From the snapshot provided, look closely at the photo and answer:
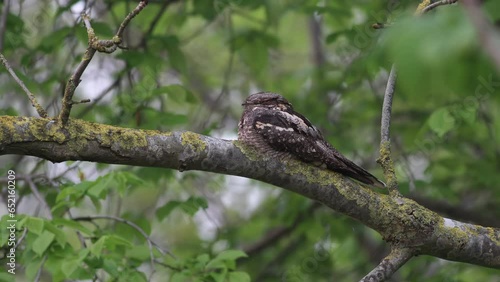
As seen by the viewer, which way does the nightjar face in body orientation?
to the viewer's left

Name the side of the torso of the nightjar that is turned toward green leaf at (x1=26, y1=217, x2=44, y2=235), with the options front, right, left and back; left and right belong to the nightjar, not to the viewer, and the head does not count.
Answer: front

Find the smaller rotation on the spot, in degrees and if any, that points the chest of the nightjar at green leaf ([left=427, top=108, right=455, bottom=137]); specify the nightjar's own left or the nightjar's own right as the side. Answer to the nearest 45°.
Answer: approximately 135° to the nightjar's own right

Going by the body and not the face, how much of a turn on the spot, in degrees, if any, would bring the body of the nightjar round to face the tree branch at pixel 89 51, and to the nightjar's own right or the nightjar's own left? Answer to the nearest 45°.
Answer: approximately 45° to the nightjar's own left

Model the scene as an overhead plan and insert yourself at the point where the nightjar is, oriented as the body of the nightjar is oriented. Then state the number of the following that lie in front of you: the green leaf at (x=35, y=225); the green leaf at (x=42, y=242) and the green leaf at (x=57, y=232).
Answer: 3

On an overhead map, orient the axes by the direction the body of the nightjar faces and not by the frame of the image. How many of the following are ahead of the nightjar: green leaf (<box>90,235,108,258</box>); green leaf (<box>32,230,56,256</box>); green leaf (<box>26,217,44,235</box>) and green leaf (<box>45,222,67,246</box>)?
4

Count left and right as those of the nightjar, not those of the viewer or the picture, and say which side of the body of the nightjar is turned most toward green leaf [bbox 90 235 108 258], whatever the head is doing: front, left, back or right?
front
